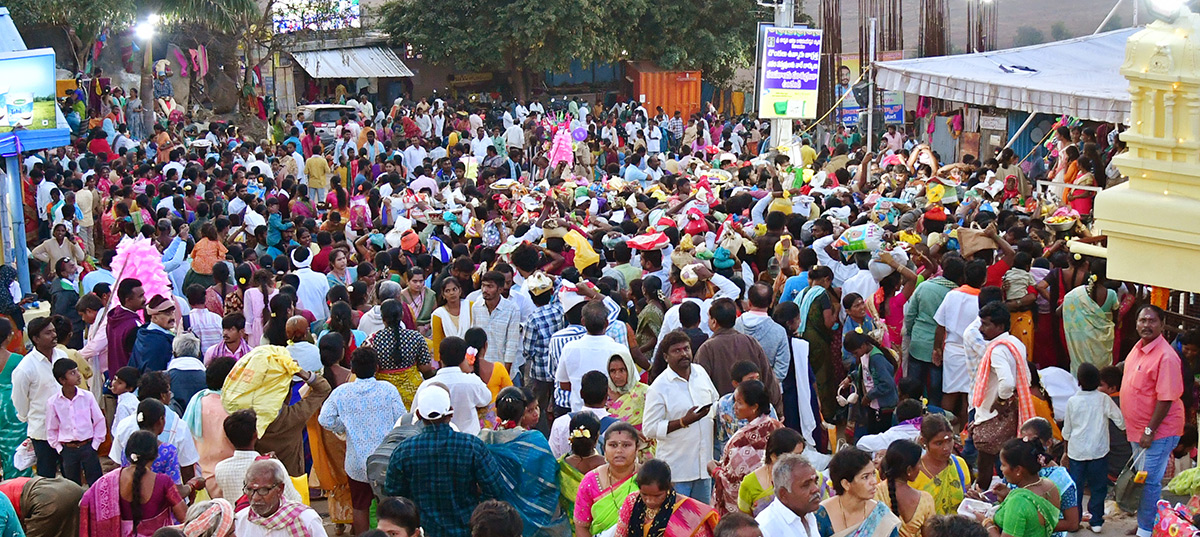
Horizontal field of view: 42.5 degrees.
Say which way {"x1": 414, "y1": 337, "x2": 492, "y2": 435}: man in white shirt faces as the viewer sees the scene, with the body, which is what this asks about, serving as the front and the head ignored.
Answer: away from the camera

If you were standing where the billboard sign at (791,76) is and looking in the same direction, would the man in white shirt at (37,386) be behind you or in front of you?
in front

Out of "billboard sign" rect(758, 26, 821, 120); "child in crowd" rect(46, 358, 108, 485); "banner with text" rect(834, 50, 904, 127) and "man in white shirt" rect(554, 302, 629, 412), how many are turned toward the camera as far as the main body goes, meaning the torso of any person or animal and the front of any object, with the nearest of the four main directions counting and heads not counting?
3

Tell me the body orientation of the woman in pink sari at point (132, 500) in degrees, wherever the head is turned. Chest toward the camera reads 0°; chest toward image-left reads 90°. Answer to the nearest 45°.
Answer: approximately 180°

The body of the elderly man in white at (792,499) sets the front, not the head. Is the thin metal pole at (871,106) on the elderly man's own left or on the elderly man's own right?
on the elderly man's own left

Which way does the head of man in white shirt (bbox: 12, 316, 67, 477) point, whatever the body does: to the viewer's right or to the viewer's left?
to the viewer's right

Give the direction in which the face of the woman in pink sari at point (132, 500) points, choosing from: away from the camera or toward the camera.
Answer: away from the camera

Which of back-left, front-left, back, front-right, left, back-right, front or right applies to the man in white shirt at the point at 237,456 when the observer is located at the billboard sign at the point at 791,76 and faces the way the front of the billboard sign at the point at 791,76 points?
front

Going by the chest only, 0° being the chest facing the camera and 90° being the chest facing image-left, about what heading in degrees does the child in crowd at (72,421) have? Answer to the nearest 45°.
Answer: approximately 0°

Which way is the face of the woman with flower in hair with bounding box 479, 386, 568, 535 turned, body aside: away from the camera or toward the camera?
away from the camera

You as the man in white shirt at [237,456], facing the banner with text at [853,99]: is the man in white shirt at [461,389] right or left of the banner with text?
right

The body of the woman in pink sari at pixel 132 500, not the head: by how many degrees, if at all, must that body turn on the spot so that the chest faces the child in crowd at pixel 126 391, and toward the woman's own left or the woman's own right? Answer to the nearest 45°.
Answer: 0° — they already face them

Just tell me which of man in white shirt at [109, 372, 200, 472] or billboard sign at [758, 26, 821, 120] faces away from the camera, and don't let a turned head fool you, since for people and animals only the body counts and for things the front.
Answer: the man in white shirt

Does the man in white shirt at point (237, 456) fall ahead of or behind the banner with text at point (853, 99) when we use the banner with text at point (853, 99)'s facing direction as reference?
ahead
